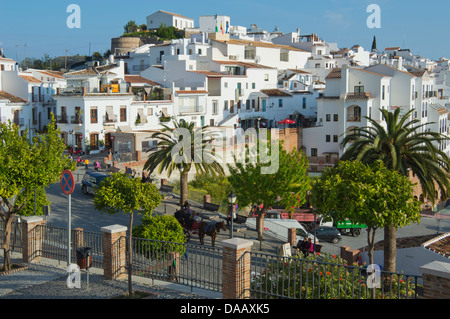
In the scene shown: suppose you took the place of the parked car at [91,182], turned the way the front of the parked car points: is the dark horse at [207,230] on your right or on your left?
on your left

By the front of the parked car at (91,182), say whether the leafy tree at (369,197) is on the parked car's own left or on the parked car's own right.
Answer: on the parked car's own left

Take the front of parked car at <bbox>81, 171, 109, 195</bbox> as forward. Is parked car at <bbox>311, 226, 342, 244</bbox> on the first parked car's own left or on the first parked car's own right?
on the first parked car's own left

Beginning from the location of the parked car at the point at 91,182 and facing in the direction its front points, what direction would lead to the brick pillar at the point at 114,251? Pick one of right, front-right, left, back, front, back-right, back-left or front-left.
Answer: front-left

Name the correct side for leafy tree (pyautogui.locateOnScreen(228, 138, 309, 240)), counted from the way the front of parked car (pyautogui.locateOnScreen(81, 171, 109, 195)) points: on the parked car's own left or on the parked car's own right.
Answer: on the parked car's own left

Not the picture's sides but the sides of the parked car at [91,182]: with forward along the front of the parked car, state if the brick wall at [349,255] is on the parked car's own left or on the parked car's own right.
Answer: on the parked car's own left

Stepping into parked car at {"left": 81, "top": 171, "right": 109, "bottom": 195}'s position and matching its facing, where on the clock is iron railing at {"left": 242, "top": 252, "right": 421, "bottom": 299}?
The iron railing is roughly at 10 o'clock from the parked car.

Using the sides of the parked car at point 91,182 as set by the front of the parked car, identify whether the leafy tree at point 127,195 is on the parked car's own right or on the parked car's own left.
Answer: on the parked car's own left

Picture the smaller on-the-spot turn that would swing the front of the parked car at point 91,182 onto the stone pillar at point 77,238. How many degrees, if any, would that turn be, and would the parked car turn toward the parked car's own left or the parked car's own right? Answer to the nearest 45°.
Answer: approximately 45° to the parked car's own left

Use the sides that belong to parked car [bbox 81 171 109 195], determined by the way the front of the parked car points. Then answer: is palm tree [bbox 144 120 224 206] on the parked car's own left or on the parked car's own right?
on the parked car's own left

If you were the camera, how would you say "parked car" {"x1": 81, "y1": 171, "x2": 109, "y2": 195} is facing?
facing the viewer and to the left of the viewer

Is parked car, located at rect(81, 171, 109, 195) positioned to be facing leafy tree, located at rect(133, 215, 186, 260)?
no

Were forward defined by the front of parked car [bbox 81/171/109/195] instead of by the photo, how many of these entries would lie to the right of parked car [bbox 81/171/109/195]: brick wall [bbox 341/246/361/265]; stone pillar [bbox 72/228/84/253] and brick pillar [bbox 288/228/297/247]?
0

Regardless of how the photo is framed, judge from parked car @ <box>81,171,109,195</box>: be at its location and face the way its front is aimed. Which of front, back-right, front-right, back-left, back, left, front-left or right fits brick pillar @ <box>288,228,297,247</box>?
left
